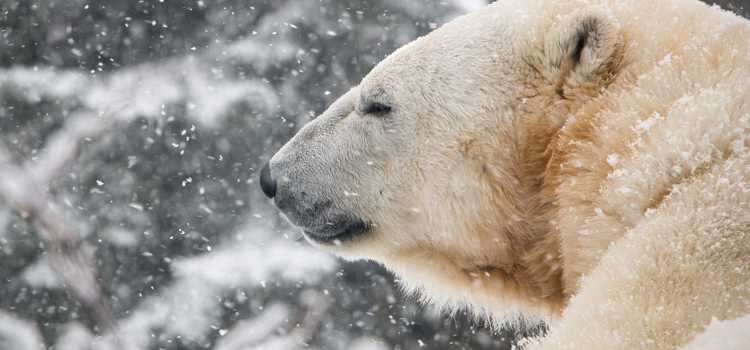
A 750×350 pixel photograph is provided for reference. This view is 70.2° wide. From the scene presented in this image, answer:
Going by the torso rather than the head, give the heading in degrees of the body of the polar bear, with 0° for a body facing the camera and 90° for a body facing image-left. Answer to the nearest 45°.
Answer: approximately 90°

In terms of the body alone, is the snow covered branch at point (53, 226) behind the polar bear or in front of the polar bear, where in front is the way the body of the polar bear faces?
in front
